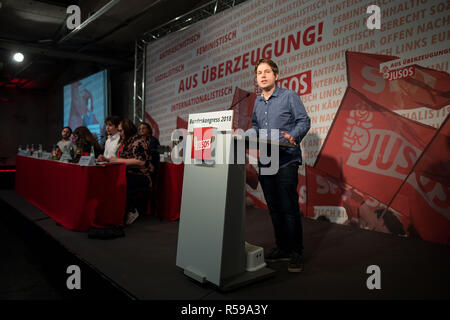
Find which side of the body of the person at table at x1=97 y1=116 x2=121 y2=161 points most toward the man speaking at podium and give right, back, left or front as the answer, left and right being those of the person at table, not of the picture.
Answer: left

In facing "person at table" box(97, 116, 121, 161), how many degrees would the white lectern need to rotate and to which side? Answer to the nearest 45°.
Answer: approximately 90° to its right

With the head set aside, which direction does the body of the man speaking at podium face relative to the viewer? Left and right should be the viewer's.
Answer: facing the viewer and to the left of the viewer

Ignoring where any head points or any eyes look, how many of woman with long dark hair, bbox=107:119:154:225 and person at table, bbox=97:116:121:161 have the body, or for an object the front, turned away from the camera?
0

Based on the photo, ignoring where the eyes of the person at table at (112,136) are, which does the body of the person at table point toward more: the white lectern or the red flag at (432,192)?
the white lectern

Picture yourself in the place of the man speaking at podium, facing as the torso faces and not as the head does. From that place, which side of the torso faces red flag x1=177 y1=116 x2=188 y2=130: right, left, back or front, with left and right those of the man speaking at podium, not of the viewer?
right

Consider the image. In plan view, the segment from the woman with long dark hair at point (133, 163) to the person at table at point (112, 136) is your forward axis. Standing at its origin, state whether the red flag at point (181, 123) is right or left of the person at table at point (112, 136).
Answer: right

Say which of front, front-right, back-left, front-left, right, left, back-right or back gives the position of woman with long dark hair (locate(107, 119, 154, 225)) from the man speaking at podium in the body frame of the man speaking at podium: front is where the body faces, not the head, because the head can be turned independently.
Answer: right

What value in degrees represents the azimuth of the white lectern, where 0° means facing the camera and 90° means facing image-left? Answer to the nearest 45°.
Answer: approximately 45°
